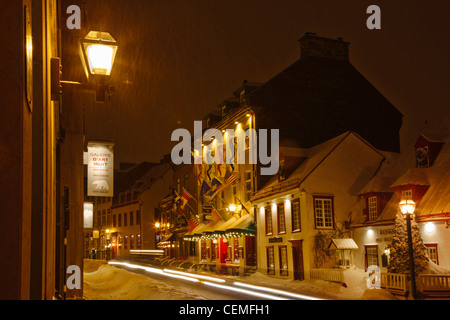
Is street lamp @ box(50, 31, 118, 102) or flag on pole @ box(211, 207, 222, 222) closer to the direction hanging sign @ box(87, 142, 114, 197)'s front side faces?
the street lamp

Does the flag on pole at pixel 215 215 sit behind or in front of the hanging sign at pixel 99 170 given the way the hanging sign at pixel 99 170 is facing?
behind

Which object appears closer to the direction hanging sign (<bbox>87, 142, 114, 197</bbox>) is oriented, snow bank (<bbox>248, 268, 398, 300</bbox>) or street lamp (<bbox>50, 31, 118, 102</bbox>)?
the street lamp

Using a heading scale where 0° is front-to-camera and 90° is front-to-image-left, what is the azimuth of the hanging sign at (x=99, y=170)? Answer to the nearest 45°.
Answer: approximately 0°

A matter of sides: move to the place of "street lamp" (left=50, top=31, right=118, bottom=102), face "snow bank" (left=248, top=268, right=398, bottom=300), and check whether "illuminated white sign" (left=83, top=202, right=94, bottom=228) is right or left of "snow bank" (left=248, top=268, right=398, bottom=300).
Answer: left

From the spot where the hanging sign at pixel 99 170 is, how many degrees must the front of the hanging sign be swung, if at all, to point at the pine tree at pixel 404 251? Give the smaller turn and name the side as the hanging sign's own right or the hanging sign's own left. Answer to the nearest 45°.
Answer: approximately 90° to the hanging sign's own left

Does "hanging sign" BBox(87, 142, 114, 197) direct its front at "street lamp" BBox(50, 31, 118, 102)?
yes

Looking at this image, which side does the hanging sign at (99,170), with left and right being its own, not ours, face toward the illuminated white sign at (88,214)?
back
